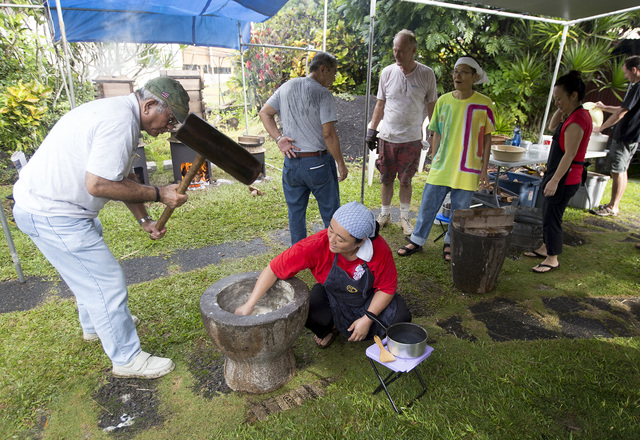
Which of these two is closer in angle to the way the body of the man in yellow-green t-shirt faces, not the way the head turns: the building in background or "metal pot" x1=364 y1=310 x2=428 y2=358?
the metal pot

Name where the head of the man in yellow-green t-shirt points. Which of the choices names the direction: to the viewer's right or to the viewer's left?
to the viewer's left

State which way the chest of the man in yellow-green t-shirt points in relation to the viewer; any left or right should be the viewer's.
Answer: facing the viewer and to the left of the viewer

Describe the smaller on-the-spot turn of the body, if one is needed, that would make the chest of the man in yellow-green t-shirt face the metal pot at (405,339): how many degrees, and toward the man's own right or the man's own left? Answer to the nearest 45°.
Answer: approximately 45° to the man's own left

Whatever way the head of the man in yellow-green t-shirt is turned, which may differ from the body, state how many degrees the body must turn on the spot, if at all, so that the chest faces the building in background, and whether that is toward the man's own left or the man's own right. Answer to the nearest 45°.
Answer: approximately 90° to the man's own right

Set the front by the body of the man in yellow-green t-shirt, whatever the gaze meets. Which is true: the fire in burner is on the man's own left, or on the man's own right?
on the man's own right

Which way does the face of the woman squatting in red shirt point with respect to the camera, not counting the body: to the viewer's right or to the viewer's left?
to the viewer's left

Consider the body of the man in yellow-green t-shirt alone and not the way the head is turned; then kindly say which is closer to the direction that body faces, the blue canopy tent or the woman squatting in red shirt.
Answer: the woman squatting in red shirt
